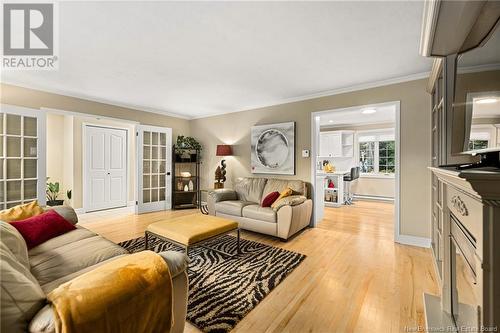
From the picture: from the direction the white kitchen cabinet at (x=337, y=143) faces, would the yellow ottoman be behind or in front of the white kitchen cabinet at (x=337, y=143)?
in front

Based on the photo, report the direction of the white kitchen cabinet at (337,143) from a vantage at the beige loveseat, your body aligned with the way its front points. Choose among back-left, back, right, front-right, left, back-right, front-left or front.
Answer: back

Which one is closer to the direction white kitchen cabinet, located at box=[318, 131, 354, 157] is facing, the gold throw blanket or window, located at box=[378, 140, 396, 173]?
the gold throw blanket

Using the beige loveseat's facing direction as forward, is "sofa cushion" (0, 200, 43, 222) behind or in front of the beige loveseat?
in front

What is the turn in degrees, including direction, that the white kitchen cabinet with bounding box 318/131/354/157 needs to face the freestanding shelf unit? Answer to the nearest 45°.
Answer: approximately 45° to its right

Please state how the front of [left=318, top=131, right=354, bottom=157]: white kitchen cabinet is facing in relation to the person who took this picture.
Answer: facing the viewer

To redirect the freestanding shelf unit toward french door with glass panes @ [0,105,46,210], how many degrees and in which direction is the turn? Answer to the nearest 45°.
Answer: approximately 45° to its right

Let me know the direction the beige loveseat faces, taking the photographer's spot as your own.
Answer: facing the viewer and to the left of the viewer

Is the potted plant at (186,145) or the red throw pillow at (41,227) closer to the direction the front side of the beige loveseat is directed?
the red throw pillow

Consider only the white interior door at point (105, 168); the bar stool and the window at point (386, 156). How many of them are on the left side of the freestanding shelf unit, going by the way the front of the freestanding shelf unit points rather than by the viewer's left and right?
2

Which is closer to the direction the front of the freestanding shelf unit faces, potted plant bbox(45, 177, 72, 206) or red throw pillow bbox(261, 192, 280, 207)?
the red throw pillow

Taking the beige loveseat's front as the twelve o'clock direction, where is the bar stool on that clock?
The bar stool is roughly at 6 o'clock from the beige loveseat.

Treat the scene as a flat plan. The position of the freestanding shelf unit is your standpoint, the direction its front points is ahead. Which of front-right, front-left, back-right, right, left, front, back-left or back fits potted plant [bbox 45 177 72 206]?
right

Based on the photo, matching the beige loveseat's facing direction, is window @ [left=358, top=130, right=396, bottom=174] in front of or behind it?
behind

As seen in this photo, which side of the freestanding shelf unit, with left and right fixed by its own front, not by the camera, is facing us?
front

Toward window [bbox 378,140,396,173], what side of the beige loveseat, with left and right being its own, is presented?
back

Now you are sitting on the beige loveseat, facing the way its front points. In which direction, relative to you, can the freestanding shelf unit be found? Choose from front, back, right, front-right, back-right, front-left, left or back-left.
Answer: right

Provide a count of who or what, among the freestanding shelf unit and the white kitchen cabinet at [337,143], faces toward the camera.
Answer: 2

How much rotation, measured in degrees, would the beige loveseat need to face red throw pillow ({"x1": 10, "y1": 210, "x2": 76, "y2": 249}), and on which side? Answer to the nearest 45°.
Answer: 0° — it already faces it
